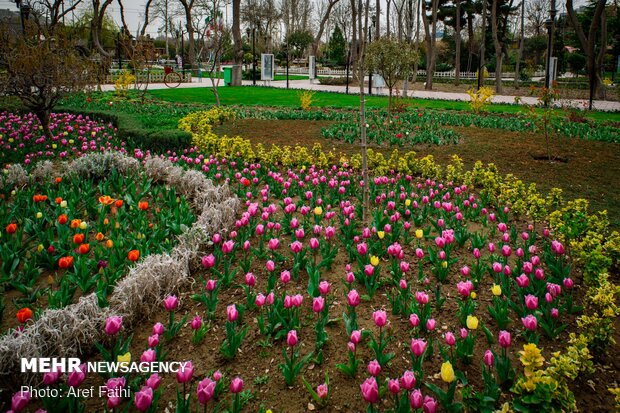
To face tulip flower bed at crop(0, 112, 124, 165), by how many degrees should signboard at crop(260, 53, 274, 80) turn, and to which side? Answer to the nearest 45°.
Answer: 0° — it already faces it

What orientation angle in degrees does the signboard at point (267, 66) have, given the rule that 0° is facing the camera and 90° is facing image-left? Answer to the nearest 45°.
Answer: approximately 0°

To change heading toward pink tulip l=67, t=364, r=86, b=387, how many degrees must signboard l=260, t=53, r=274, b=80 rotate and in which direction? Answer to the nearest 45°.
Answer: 0° — it already faces it

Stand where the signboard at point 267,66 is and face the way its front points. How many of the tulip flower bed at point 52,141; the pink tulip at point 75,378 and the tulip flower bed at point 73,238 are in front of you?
3

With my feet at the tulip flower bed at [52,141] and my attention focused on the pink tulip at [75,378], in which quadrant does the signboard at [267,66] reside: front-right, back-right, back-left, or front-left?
back-left

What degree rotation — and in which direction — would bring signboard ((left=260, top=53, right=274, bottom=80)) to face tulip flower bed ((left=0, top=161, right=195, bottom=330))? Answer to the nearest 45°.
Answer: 0° — it already faces it
